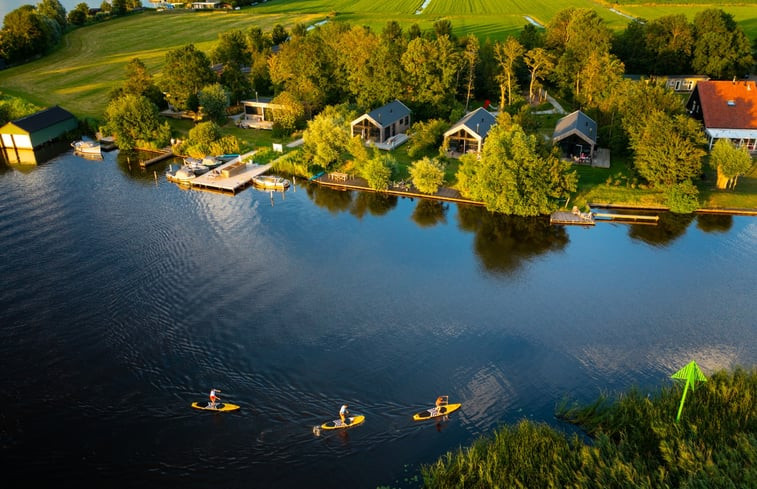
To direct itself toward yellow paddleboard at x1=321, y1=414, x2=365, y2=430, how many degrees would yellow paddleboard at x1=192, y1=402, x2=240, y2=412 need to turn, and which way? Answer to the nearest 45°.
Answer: approximately 45° to its right

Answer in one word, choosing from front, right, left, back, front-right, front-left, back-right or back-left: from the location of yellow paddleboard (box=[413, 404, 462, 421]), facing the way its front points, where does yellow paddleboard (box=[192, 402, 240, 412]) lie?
back-left

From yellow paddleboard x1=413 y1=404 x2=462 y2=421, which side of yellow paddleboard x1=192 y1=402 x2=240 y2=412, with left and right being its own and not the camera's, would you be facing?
front

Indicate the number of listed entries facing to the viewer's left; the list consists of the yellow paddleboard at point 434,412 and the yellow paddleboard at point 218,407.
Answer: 0

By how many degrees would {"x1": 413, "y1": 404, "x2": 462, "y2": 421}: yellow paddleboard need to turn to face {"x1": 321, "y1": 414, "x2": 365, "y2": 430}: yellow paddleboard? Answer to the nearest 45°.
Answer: approximately 135° to its left

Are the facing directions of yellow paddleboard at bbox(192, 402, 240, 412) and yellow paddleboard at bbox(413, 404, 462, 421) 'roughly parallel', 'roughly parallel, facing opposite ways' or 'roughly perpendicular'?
roughly parallel

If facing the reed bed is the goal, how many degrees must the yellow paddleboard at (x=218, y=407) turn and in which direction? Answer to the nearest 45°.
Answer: approximately 45° to its right

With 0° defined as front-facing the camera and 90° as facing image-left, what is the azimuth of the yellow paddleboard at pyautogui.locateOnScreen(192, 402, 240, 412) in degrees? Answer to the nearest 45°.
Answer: approximately 270°

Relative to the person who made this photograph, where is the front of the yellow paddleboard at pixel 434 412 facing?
facing away from the viewer and to the right of the viewer
